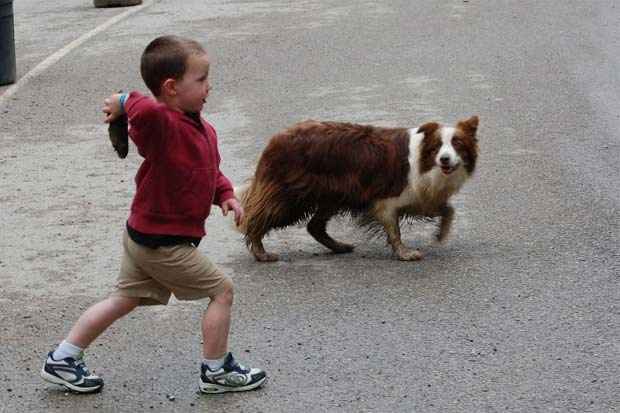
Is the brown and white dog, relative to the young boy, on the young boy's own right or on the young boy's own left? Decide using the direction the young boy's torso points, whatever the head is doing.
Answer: on the young boy's own left

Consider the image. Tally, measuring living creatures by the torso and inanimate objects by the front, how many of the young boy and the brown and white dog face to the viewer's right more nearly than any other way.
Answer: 2

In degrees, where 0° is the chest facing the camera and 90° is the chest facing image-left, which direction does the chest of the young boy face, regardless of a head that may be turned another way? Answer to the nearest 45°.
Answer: approximately 270°

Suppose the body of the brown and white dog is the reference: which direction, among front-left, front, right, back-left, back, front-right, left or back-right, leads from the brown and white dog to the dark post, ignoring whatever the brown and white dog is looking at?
back-left

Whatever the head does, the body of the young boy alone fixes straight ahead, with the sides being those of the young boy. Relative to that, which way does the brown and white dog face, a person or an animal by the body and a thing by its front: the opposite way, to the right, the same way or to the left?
the same way

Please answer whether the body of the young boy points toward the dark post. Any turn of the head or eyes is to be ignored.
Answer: no

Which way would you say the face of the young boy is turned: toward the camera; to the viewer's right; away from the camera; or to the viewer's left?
to the viewer's right

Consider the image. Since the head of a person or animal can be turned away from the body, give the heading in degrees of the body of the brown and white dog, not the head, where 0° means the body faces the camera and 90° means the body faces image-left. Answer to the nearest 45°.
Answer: approximately 270°

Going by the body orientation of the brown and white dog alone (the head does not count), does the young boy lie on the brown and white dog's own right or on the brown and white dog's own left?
on the brown and white dog's own right
